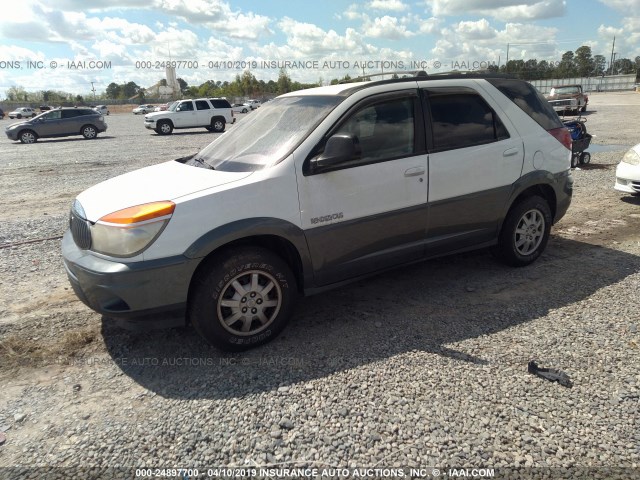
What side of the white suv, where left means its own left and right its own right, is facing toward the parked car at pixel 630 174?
back

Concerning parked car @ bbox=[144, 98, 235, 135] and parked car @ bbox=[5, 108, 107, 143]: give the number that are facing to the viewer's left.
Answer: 2

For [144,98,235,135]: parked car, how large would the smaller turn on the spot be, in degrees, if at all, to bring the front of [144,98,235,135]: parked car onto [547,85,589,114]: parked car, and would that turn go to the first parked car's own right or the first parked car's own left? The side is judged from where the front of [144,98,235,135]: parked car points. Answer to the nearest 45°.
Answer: approximately 180°

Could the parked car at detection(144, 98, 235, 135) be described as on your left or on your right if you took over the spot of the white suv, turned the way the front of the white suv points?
on your right

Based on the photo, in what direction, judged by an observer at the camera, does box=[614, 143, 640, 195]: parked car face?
facing the viewer and to the left of the viewer

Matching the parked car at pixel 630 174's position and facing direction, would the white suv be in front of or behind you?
in front

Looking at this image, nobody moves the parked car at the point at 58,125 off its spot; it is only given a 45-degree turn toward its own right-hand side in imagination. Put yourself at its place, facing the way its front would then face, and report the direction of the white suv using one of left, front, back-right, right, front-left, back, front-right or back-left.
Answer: back-left

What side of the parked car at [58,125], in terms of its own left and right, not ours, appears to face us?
left

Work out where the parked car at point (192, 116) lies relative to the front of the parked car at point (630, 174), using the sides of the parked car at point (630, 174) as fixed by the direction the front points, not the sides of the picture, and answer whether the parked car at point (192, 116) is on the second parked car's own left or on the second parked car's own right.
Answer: on the second parked car's own right

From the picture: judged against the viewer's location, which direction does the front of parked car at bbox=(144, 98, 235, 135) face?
facing to the left of the viewer

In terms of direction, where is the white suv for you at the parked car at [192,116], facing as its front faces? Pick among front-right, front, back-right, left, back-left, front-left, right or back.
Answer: left
